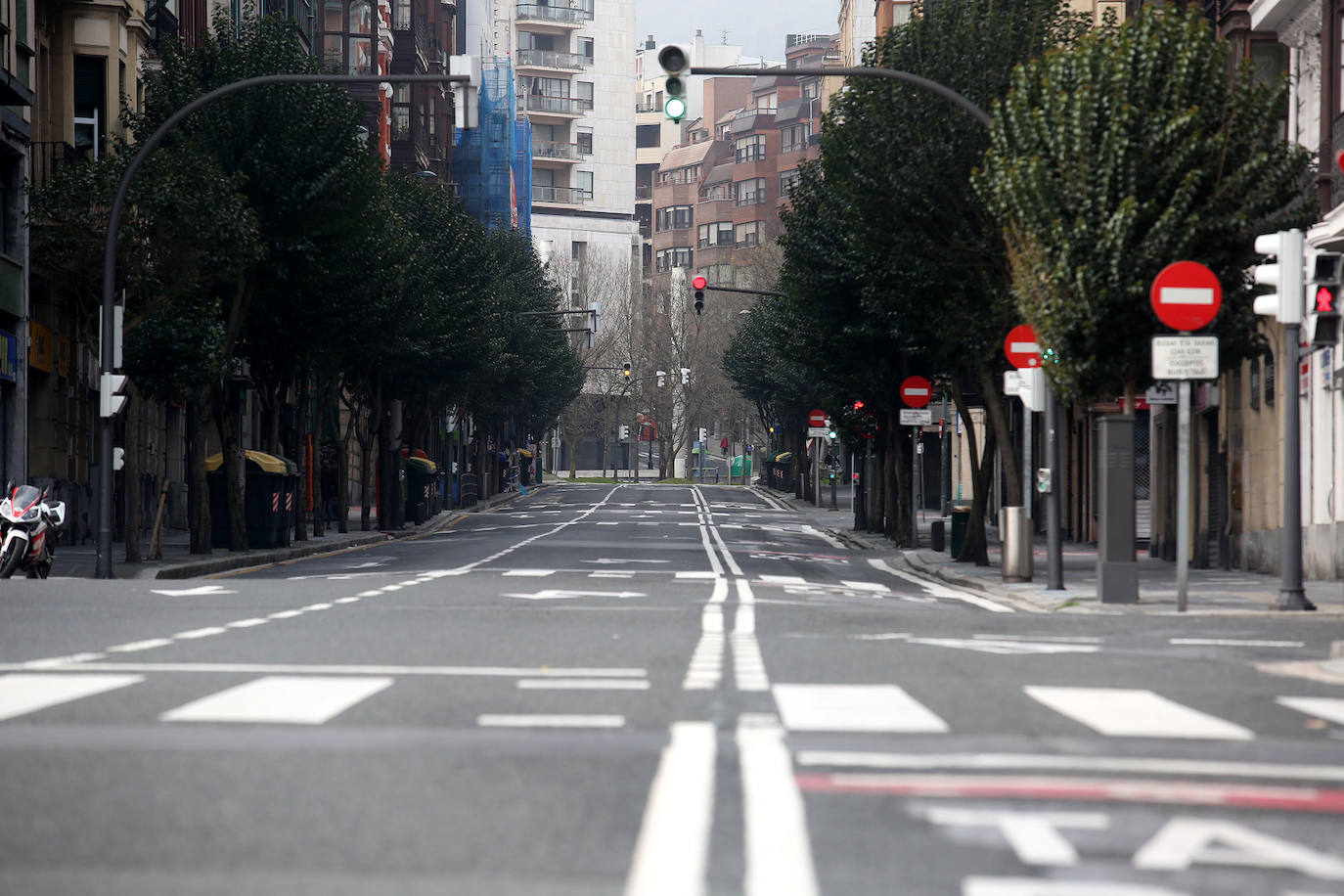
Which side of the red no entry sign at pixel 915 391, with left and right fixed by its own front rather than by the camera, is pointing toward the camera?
front

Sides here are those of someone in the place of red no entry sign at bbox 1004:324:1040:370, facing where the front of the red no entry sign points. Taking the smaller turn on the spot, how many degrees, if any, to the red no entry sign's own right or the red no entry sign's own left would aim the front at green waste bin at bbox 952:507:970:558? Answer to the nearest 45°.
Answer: approximately 180°

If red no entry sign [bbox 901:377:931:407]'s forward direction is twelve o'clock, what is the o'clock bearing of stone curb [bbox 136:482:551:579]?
The stone curb is roughly at 2 o'clock from the red no entry sign.

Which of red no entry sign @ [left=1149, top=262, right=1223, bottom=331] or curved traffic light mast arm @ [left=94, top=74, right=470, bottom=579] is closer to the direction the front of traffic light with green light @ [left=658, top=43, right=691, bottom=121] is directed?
the red no entry sign

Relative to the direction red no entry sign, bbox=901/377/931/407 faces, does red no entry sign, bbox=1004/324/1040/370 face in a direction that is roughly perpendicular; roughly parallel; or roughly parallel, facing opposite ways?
roughly parallel

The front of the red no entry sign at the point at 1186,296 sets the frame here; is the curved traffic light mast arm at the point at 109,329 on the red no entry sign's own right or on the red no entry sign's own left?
on the red no entry sign's own right

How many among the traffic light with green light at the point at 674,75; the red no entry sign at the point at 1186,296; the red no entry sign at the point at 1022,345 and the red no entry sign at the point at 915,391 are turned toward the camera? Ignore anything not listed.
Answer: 4

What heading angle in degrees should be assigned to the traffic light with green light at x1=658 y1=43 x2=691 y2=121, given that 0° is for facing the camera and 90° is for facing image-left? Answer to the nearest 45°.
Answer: approximately 0°

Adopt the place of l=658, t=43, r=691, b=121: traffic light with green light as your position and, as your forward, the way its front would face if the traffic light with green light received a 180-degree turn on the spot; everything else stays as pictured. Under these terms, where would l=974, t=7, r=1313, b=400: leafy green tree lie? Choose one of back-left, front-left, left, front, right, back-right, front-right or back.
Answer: right

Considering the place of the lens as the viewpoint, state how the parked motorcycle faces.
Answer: facing the viewer and to the left of the viewer

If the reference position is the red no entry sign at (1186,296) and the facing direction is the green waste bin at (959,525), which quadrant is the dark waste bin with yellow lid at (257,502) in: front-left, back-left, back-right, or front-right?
front-left

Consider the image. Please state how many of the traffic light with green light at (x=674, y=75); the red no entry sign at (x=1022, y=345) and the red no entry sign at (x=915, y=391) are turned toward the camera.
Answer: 3

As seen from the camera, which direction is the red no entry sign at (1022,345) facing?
toward the camera
